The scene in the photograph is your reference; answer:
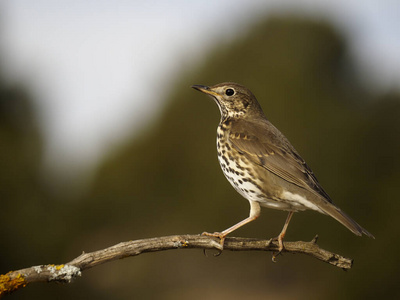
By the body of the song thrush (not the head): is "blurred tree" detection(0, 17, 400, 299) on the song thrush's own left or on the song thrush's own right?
on the song thrush's own right

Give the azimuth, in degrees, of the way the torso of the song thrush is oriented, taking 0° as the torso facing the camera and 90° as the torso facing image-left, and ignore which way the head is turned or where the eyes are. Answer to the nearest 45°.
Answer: approximately 90°
